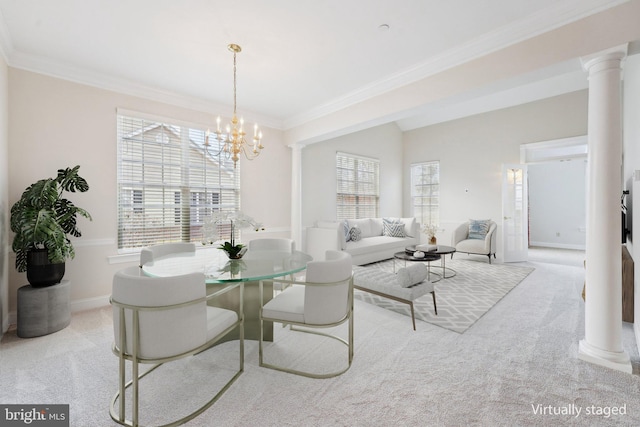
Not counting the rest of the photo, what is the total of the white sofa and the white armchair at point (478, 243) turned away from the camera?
0

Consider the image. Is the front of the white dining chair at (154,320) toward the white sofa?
yes

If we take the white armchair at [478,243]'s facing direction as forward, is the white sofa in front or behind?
in front

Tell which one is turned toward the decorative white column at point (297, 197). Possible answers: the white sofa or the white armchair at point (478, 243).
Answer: the white armchair

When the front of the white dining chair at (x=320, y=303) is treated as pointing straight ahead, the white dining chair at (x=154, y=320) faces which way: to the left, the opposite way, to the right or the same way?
to the right

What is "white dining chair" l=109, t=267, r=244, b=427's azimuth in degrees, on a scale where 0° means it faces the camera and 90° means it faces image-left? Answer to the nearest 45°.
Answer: approximately 225°

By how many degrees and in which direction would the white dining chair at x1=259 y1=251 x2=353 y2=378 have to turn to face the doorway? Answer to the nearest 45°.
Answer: approximately 90° to its right

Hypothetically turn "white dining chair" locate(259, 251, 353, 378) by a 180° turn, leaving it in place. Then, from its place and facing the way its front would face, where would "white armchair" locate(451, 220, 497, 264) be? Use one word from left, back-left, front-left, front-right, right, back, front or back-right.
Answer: left

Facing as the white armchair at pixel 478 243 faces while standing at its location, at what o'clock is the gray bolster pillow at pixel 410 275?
The gray bolster pillow is roughly at 11 o'clock from the white armchair.

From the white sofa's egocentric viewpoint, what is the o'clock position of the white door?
The white door is roughly at 10 o'clock from the white sofa.

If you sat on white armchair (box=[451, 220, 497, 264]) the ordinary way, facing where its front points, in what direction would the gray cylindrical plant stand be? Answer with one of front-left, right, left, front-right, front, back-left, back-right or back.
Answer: front

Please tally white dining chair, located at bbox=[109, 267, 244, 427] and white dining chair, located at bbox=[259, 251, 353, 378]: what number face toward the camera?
0

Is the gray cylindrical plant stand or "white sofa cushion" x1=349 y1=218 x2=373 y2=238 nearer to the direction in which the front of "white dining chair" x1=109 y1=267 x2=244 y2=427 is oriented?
the white sofa cushion

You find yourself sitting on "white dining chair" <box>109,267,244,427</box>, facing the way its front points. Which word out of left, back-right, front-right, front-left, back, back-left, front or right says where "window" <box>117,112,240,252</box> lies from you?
front-left

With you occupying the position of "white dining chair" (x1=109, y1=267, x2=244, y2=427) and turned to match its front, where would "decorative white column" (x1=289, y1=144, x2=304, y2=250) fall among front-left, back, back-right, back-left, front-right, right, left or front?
front

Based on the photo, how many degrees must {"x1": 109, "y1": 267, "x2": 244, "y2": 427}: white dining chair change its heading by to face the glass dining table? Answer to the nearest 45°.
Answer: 0° — it already faces it

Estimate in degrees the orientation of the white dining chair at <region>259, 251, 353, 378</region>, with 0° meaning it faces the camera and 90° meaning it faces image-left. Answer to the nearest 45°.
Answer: approximately 135°

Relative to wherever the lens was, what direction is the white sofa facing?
facing the viewer and to the right of the viewer

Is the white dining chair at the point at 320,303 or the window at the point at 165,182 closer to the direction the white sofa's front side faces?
the white dining chair

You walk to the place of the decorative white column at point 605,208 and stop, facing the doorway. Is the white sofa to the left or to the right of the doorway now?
left
